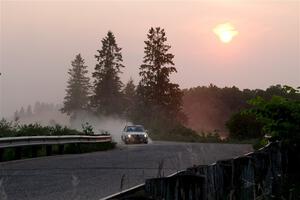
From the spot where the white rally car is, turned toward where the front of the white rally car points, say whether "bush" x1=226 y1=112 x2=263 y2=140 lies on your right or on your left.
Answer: on your left

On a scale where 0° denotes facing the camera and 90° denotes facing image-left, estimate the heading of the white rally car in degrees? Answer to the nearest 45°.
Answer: approximately 0°

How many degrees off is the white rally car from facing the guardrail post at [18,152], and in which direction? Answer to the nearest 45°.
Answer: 0° — it already faces it

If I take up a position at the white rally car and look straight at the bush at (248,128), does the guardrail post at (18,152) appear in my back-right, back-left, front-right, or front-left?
back-right
